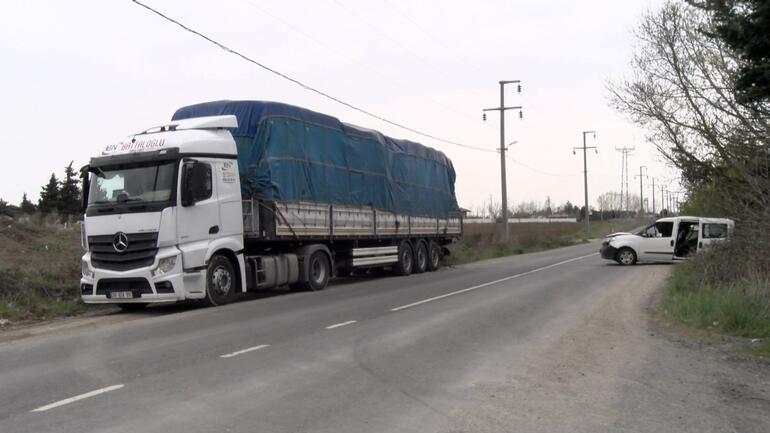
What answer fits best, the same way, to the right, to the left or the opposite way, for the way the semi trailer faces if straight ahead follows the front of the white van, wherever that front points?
to the left

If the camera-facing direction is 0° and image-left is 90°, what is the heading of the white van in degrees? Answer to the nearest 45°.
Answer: approximately 90°

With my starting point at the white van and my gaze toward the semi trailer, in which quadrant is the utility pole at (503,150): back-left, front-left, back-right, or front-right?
back-right

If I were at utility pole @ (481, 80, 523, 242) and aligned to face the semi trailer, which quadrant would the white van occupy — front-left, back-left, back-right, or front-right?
front-left

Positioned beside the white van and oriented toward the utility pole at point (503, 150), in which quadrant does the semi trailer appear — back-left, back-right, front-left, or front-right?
back-left

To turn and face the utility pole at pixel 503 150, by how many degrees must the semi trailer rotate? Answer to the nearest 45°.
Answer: approximately 180°

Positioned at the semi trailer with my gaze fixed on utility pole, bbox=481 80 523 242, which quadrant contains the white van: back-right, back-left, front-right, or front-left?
front-right

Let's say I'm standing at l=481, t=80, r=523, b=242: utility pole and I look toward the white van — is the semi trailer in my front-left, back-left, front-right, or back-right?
front-right

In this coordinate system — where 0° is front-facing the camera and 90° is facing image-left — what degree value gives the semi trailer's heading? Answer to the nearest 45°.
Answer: approximately 45°

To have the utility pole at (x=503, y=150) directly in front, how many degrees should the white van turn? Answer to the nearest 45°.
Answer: approximately 45° to its right

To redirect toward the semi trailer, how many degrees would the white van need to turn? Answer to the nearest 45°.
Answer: approximately 45° to its left

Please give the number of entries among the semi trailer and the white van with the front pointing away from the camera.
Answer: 0
